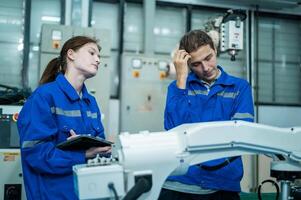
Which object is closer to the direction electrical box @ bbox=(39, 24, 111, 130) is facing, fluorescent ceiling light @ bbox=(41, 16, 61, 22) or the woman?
the woman

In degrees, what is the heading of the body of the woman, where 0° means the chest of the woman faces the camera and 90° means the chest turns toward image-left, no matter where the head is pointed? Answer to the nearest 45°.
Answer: approximately 315°

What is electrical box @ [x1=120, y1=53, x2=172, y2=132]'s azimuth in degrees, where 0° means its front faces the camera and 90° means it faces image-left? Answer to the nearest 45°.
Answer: approximately 0°

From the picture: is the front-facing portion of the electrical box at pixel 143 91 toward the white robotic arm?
yes

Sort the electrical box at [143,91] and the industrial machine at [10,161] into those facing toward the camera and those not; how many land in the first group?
2

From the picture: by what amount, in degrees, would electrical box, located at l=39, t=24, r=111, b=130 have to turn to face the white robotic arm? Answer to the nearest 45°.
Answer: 0° — it already faces it
